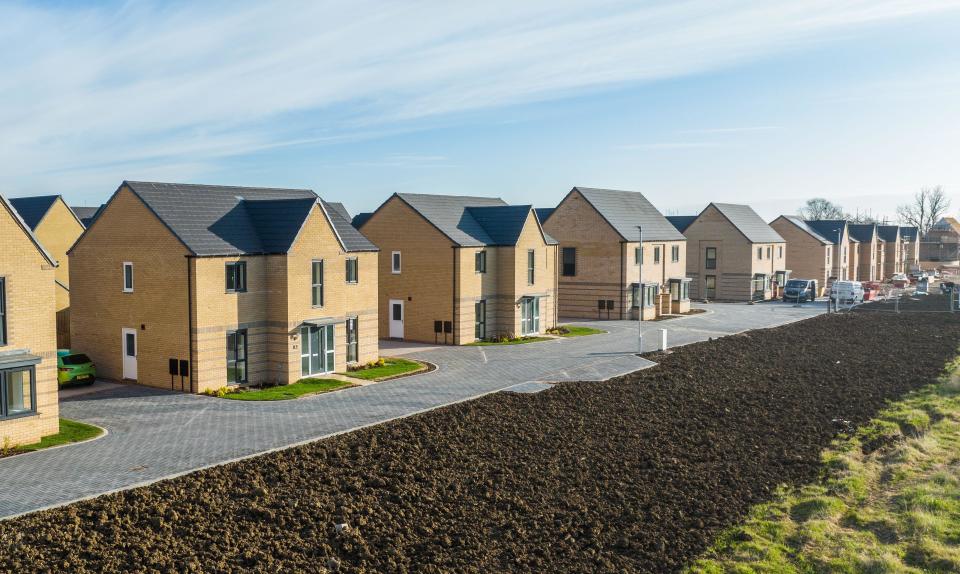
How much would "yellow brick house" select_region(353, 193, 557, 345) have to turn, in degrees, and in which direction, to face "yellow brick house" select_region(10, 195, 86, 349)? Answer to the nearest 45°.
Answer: approximately 135° to its right

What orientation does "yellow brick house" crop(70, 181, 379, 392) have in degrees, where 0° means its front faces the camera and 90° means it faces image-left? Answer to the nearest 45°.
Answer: approximately 315°

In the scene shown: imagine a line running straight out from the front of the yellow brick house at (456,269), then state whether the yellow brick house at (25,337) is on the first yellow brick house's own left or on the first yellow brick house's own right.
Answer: on the first yellow brick house's own right

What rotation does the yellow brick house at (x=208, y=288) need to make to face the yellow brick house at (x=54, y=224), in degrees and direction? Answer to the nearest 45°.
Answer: approximately 180°

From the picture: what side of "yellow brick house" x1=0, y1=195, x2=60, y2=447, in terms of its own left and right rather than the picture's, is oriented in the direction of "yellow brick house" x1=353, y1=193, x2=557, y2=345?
left

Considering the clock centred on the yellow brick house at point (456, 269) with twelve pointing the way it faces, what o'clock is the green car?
The green car is roughly at 3 o'clock from the yellow brick house.

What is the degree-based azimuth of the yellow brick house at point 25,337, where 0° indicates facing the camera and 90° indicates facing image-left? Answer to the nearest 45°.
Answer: approximately 315°

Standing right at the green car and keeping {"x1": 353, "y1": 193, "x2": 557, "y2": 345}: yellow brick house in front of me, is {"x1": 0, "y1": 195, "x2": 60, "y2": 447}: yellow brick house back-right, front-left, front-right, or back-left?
back-right
